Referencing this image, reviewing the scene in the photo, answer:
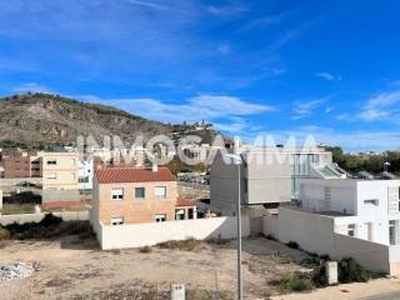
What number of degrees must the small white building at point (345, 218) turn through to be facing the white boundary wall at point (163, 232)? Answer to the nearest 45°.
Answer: approximately 135° to its right

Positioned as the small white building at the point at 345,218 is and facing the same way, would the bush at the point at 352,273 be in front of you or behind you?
in front

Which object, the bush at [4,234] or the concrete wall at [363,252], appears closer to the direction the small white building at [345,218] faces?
the concrete wall

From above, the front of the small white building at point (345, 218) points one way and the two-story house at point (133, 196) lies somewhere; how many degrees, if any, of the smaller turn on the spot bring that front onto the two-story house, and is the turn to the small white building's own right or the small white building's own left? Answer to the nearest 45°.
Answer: approximately 135° to the small white building's own right

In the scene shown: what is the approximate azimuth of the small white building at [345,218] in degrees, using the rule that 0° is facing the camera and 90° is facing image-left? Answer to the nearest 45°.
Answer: approximately 315°

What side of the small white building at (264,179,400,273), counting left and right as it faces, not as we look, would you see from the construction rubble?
right

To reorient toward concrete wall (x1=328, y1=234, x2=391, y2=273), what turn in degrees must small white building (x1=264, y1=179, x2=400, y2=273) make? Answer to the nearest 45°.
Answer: approximately 45° to its right
